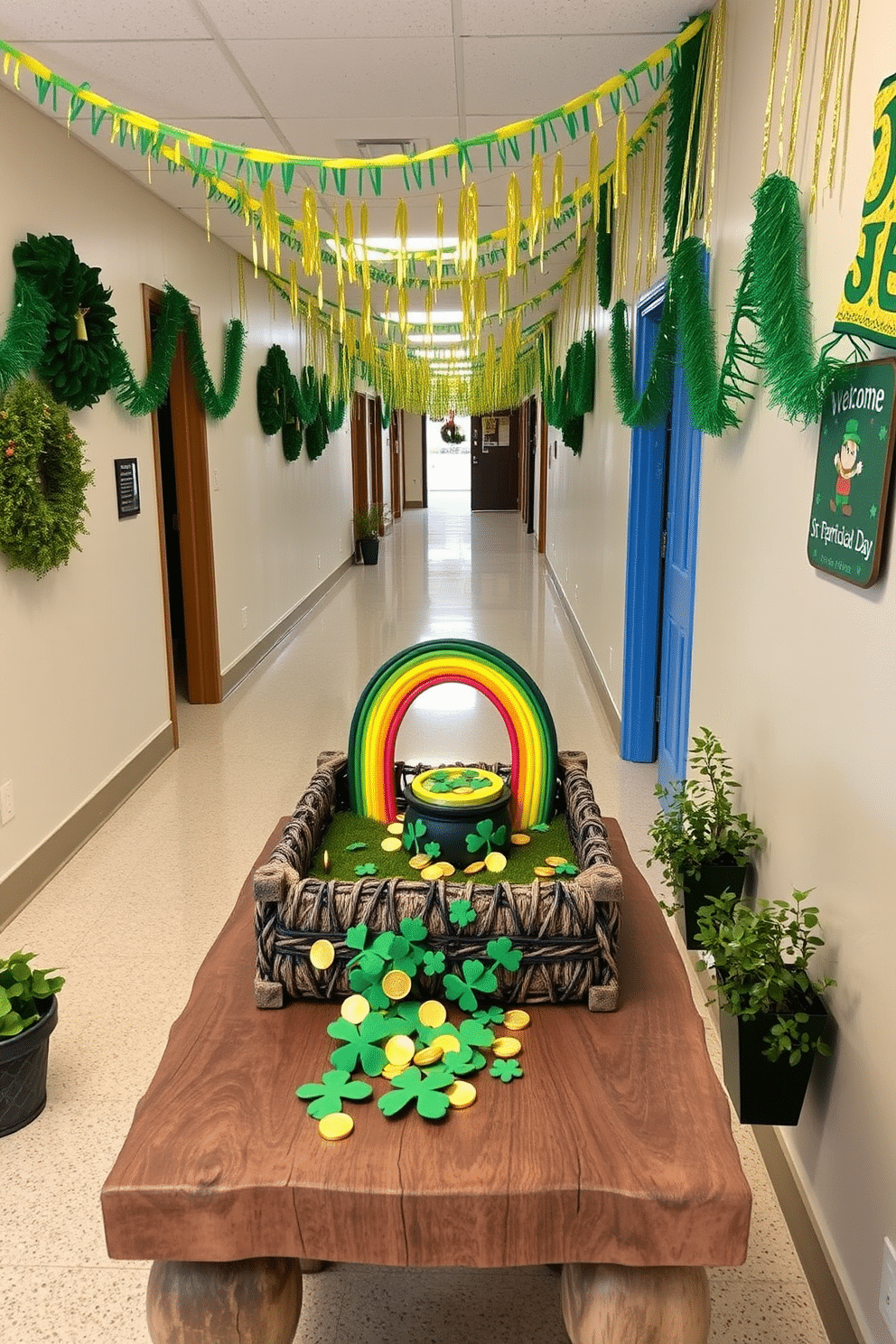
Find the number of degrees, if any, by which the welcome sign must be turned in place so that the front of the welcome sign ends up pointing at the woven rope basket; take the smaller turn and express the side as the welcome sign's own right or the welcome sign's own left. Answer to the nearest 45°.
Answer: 0° — it already faces it

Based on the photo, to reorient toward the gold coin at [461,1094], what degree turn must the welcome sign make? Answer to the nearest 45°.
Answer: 0° — it already faces it

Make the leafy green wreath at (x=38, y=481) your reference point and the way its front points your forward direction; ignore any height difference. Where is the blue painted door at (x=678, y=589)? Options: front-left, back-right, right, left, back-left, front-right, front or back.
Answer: front-left

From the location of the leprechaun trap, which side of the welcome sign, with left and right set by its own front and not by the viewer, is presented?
front

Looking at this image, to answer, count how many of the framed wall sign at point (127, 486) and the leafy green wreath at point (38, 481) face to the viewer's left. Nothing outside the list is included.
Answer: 0

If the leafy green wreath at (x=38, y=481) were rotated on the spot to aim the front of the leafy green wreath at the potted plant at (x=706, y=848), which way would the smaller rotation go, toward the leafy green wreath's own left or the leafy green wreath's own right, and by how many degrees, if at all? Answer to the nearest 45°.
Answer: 0° — it already faces it

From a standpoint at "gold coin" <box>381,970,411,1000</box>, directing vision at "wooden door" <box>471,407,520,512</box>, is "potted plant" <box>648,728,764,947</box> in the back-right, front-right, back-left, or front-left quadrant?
front-right

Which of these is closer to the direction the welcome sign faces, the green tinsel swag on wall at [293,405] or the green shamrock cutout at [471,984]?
the green shamrock cutout

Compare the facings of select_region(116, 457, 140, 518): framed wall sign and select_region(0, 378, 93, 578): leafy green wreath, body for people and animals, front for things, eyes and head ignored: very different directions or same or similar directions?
same or similar directions

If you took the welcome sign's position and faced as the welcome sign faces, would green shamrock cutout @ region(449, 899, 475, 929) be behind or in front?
in front

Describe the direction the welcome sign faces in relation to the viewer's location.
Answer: facing the viewer and to the left of the viewer

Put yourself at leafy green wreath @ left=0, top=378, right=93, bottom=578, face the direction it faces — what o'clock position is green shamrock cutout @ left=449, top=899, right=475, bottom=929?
The green shamrock cutout is roughly at 1 o'clock from the leafy green wreath.

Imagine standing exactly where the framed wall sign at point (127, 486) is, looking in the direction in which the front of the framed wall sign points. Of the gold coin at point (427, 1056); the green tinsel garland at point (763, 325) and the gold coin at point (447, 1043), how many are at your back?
0

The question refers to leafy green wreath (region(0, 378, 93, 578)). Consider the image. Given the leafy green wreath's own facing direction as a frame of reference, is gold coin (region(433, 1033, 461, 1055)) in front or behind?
in front

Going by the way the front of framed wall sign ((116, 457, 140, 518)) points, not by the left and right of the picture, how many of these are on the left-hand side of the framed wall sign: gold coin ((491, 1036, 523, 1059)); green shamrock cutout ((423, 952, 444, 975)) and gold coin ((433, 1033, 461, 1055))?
0

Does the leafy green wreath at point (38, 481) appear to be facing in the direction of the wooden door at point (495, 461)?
no

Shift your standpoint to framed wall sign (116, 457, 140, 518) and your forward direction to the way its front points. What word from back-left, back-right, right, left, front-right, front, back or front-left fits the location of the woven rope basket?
front-right

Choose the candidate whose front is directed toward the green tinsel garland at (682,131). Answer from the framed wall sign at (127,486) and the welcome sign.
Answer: the framed wall sign

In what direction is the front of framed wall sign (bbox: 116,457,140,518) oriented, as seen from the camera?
facing the viewer and to the right of the viewer
